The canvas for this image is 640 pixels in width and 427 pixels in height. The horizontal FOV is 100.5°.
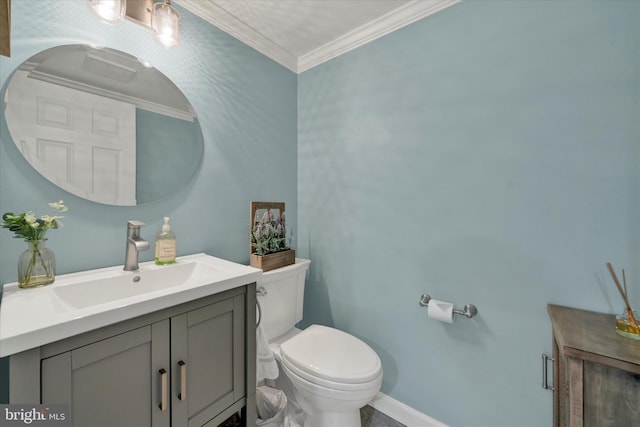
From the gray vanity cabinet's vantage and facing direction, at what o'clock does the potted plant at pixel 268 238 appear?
The potted plant is roughly at 9 o'clock from the gray vanity cabinet.

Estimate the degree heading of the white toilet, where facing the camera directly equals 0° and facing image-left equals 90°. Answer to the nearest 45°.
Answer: approximately 315°

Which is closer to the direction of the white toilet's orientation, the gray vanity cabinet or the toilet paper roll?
the toilet paper roll

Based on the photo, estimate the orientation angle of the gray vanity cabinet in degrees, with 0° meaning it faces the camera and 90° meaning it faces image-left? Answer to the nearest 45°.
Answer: approximately 315°

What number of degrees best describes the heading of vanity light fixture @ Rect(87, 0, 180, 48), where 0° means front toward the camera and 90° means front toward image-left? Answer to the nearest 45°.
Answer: approximately 315°

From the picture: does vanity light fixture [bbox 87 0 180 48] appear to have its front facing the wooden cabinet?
yes
